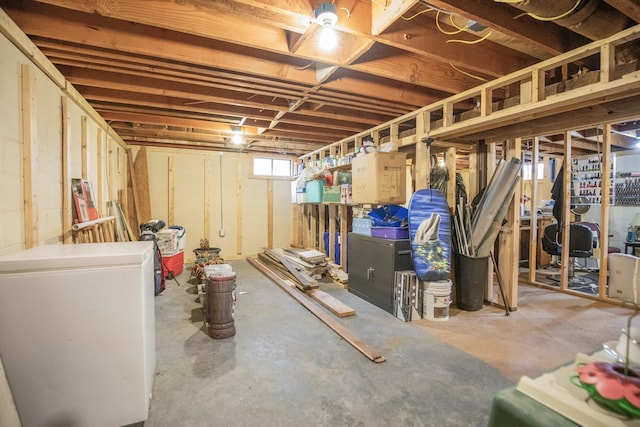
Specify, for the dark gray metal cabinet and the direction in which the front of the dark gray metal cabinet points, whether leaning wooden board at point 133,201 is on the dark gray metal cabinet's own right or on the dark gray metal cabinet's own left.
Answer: on the dark gray metal cabinet's own right

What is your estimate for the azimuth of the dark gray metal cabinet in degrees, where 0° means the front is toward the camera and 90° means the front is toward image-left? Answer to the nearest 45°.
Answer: approximately 45°

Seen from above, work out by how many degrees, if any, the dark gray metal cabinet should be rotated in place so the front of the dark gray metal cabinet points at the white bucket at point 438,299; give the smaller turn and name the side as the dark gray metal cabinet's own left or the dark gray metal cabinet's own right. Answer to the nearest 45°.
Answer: approximately 90° to the dark gray metal cabinet's own left

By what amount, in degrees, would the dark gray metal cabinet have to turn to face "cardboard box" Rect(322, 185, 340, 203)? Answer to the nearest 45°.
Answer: approximately 90° to its right

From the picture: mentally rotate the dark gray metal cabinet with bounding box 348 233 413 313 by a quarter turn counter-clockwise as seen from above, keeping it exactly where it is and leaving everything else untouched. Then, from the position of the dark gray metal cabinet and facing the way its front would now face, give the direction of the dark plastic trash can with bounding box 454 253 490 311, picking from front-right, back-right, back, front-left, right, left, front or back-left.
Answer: front-left

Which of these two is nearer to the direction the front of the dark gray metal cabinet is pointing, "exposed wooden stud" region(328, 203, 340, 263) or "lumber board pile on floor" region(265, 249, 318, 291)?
the lumber board pile on floor

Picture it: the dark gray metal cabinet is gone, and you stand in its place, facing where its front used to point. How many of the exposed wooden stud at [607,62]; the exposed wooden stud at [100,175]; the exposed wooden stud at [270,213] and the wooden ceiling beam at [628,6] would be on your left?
2

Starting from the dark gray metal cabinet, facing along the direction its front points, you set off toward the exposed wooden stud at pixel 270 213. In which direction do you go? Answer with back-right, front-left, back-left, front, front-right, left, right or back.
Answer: right

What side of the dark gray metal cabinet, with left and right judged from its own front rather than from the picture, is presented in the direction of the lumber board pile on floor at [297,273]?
right
